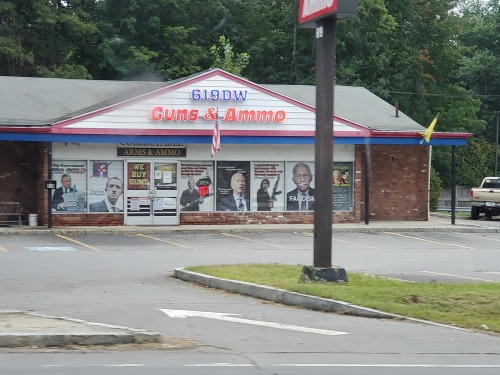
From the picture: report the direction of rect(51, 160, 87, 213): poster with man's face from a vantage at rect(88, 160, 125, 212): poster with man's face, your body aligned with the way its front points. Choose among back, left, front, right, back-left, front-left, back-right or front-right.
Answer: right

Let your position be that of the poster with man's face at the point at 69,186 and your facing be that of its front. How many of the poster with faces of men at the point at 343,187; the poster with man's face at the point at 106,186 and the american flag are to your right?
0

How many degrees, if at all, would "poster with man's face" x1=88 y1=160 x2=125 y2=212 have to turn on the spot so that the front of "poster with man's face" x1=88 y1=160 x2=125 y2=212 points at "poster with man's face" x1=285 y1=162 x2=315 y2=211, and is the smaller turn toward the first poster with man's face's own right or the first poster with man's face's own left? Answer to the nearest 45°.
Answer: approximately 90° to the first poster with man's face's own left

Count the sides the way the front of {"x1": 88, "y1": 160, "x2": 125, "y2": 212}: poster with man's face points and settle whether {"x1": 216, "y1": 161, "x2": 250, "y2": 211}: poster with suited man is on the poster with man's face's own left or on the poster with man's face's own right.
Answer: on the poster with man's face's own left

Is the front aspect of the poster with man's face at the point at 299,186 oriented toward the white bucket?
no

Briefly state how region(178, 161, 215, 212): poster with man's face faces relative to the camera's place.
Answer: facing the viewer

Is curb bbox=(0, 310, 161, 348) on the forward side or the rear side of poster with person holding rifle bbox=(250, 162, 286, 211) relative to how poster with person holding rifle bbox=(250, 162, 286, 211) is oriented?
on the forward side

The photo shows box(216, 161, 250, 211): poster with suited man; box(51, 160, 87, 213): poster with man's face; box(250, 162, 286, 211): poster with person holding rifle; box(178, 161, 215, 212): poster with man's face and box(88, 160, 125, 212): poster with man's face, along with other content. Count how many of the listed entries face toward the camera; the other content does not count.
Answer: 5

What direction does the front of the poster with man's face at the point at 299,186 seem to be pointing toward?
toward the camera

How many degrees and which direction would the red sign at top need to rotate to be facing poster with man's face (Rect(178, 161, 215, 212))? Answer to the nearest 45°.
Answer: approximately 135° to its right

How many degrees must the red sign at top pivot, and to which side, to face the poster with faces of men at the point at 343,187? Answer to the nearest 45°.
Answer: approximately 135° to its right

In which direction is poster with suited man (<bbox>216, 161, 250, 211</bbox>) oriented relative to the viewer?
toward the camera

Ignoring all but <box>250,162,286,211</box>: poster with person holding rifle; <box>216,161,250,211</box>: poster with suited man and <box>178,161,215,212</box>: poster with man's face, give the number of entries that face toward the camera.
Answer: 3

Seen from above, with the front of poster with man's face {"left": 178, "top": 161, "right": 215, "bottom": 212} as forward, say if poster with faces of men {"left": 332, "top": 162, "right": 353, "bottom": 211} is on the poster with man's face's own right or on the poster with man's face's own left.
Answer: on the poster with man's face's own left

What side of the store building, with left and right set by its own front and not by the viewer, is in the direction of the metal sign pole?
front

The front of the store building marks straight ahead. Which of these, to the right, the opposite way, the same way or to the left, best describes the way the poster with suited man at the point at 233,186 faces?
the same way

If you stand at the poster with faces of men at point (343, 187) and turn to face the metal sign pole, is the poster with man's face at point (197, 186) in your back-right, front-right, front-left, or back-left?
front-right
